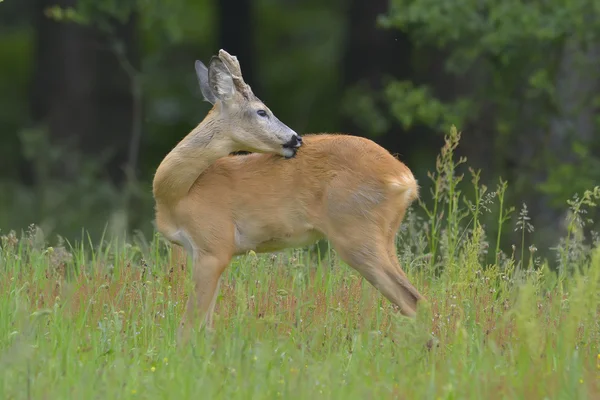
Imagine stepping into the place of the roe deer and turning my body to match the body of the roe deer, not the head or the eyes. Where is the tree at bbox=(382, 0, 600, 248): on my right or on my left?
on my right

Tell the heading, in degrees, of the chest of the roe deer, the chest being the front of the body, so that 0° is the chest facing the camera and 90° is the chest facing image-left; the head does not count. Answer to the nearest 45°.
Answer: approximately 90°

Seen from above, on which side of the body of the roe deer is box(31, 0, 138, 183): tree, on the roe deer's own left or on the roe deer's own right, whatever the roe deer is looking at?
on the roe deer's own right
